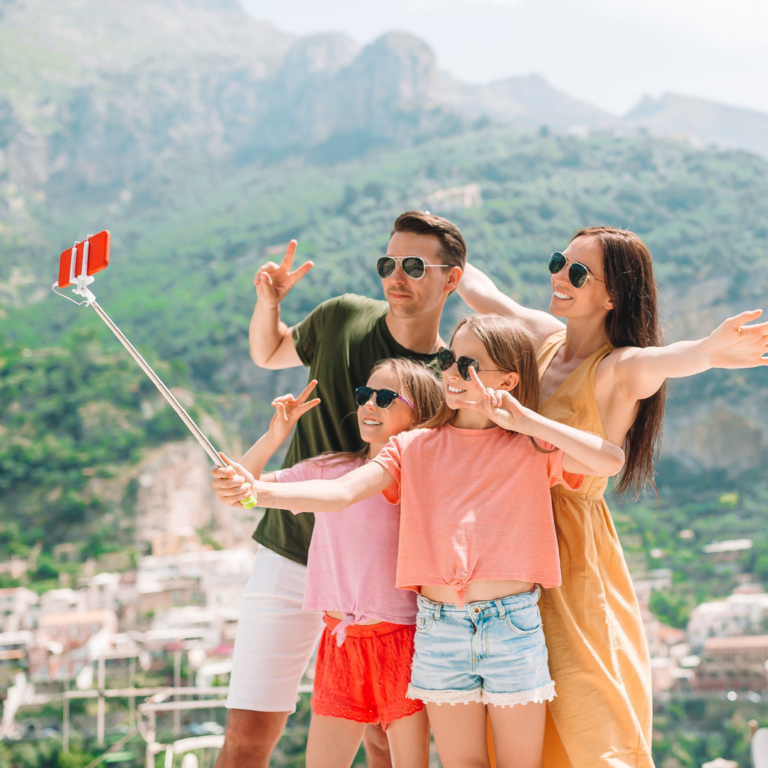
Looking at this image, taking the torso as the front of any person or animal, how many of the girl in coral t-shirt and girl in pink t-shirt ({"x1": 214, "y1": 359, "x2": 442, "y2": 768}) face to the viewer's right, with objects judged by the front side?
0

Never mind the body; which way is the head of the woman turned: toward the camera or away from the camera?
toward the camera

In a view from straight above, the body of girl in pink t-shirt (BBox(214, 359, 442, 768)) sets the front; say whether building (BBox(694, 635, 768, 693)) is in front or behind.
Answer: behind

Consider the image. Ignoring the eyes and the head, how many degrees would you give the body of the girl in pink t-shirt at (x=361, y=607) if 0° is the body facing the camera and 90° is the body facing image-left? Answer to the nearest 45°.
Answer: approximately 45°

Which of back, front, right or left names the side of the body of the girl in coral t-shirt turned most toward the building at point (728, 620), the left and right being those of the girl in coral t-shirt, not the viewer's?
back

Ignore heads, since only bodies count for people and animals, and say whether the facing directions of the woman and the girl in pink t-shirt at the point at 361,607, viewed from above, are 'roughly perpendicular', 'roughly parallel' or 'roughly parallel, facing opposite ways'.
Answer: roughly parallel

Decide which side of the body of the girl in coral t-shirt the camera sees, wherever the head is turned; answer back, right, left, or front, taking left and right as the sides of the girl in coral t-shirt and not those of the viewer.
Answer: front

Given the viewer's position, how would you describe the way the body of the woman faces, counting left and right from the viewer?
facing the viewer and to the left of the viewer

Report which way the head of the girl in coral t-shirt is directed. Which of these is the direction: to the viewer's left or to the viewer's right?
to the viewer's left

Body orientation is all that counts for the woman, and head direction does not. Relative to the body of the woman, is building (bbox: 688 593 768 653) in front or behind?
behind
